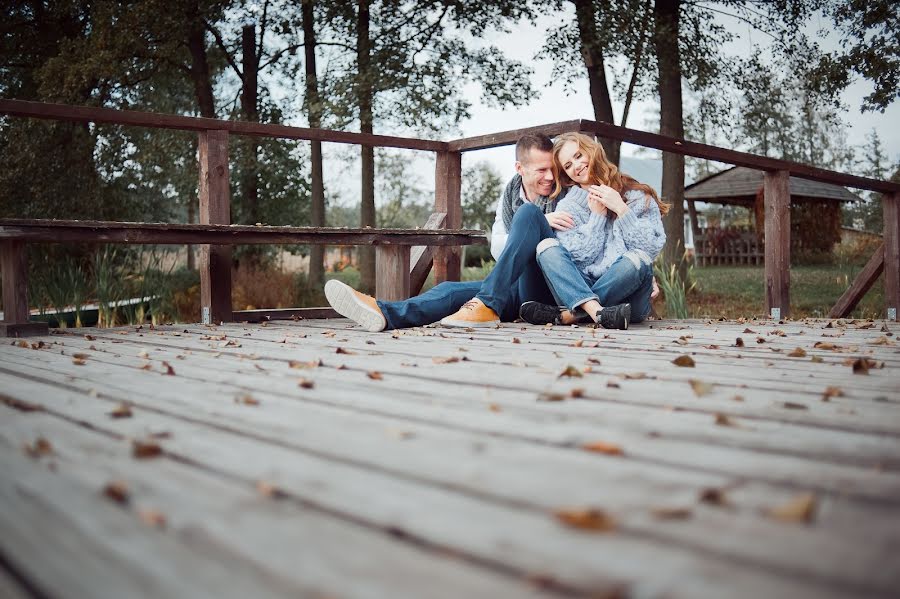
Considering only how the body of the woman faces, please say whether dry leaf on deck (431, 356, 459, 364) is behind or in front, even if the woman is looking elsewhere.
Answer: in front

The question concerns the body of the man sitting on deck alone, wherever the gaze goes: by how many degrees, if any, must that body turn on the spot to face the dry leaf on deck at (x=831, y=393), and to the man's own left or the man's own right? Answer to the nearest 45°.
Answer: approximately 45° to the man's own left

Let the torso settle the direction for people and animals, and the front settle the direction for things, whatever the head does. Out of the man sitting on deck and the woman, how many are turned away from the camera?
0

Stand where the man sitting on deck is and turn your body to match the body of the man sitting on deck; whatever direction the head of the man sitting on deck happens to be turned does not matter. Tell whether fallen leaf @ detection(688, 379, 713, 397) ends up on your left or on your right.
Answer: on your left

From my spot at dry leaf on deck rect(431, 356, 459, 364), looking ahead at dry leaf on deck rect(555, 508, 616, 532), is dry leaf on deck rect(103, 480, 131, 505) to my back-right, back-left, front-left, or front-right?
front-right

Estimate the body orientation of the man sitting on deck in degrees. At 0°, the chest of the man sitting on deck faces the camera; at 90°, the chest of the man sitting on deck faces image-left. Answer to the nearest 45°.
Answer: approximately 45°

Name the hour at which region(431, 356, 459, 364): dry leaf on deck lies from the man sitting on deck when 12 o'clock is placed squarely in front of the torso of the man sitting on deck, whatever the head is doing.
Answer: The dry leaf on deck is roughly at 11 o'clock from the man sitting on deck.

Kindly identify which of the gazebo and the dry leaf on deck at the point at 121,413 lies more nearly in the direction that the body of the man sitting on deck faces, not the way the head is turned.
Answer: the dry leaf on deck

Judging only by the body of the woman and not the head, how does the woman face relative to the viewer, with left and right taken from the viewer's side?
facing the viewer and to the left of the viewer

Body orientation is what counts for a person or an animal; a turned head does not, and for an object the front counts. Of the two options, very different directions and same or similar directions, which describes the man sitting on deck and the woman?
same or similar directions

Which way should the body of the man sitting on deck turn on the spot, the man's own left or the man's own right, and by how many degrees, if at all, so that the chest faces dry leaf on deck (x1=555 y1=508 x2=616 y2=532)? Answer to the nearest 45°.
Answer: approximately 45° to the man's own left

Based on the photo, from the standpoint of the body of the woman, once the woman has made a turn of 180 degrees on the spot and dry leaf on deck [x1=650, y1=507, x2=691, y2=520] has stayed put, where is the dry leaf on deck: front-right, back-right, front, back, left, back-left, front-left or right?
back-right
